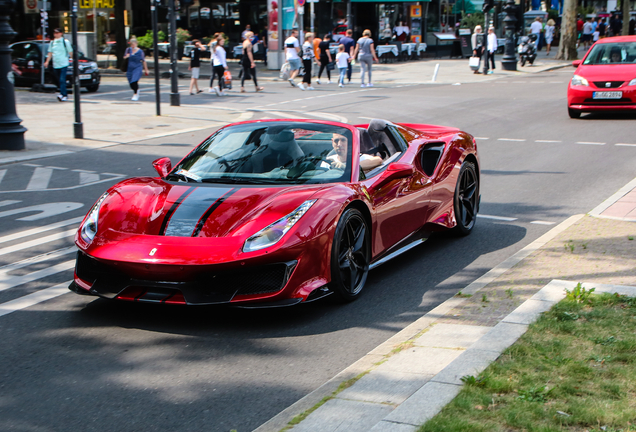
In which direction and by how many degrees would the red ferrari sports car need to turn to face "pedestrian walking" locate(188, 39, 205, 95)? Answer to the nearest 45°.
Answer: approximately 135° to its right

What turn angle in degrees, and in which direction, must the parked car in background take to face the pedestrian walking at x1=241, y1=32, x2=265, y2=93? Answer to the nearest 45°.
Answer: approximately 45° to its left

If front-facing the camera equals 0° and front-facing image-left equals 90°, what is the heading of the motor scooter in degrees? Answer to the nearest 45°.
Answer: approximately 45°

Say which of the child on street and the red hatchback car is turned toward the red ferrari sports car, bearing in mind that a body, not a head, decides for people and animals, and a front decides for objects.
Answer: the red hatchback car

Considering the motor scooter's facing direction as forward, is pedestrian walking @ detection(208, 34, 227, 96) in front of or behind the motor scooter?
in front

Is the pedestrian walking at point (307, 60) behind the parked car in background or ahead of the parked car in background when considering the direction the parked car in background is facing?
ahead

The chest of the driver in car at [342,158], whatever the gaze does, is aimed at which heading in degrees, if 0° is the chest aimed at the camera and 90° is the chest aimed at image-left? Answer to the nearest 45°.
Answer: approximately 45°

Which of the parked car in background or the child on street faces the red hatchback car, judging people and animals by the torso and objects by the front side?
the parked car in background

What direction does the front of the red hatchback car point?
toward the camera

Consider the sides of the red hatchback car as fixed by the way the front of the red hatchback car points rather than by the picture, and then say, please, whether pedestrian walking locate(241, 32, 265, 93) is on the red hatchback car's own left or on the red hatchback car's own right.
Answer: on the red hatchback car's own right

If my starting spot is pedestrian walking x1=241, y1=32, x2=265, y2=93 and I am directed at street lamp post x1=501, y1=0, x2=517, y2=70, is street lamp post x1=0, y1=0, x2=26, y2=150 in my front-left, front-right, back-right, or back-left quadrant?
back-right

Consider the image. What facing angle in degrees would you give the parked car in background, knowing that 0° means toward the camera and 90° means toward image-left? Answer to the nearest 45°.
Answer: approximately 315°

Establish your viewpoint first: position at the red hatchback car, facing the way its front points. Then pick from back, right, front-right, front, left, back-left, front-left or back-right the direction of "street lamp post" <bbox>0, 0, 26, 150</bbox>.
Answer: front-right
